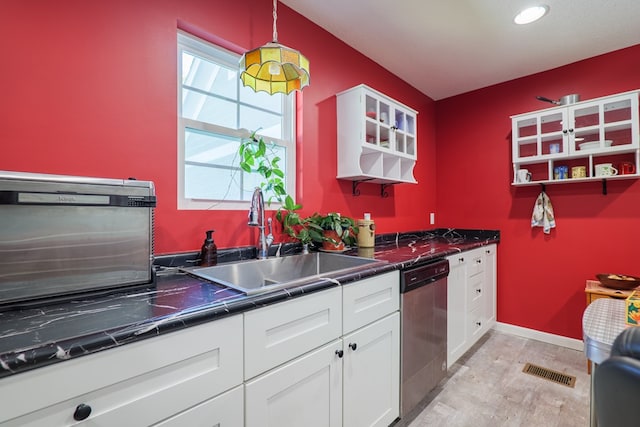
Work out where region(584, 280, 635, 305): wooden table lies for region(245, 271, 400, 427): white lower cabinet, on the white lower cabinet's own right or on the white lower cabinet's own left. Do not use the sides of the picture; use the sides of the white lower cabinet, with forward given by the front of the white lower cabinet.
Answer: on the white lower cabinet's own left

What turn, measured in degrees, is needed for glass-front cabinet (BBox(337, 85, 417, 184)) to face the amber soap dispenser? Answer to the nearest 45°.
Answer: approximately 90° to its right

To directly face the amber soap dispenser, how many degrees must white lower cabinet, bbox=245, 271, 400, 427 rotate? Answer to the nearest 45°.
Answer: approximately 135° to its right

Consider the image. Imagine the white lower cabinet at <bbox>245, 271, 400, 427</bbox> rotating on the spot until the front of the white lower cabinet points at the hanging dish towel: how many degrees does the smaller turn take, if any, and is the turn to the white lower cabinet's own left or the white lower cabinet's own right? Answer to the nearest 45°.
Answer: approximately 90° to the white lower cabinet's own left

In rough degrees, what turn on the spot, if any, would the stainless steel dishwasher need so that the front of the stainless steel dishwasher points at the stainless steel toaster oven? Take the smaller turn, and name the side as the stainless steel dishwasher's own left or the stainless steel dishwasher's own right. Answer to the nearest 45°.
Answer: approximately 90° to the stainless steel dishwasher's own right

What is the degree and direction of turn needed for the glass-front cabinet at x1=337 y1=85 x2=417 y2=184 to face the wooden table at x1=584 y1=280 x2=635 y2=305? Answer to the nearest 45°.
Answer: approximately 45° to its left

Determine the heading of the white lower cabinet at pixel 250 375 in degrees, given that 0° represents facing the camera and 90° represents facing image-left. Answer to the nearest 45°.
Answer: approximately 315°

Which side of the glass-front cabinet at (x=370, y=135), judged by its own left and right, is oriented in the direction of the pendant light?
right

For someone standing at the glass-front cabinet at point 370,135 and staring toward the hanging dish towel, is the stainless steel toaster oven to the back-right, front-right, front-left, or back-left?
back-right

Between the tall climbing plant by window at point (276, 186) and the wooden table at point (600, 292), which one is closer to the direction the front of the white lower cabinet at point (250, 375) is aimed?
the wooden table

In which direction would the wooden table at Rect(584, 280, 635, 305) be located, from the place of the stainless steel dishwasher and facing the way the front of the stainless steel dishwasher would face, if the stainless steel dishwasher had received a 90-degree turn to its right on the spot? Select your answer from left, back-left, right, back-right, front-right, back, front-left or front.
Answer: back
